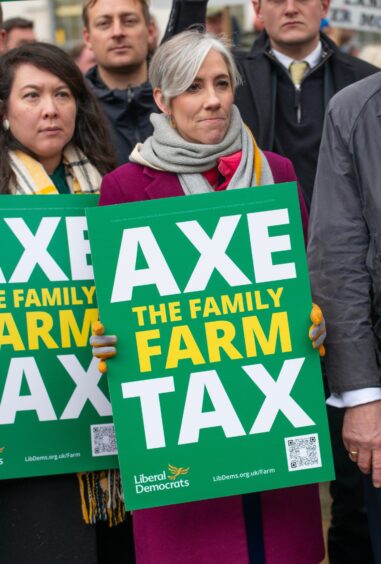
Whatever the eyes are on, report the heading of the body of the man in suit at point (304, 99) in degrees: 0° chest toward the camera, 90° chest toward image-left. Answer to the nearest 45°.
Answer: approximately 0°

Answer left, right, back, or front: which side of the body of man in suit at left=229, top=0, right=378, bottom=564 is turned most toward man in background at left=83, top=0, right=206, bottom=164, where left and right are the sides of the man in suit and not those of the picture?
right

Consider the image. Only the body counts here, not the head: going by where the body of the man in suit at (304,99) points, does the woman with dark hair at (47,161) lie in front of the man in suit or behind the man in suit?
in front

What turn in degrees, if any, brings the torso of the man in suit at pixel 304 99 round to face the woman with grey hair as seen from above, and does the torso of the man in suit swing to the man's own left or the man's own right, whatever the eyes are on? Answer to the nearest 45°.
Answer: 0° — they already face them

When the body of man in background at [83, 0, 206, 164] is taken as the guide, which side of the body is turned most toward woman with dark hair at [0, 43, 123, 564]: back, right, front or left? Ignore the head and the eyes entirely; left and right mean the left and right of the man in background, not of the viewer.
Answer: front

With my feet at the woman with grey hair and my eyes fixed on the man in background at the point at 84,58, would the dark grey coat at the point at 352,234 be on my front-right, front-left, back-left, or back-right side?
back-right

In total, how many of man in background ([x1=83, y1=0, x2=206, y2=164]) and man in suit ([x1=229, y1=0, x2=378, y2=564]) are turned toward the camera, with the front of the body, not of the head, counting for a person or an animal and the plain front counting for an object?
2

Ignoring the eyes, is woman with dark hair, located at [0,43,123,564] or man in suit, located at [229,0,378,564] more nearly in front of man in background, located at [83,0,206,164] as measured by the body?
the woman with dark hair

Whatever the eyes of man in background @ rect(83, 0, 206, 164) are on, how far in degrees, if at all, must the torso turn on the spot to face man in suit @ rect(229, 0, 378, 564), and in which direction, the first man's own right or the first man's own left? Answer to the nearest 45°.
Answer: approximately 90° to the first man's own left

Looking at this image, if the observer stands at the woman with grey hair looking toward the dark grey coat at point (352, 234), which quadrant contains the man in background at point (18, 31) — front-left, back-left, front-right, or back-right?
back-left

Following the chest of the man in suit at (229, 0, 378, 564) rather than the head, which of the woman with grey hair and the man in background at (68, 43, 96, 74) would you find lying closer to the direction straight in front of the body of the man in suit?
the woman with grey hair

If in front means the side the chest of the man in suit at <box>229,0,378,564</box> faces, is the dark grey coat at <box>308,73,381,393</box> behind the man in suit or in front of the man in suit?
in front
